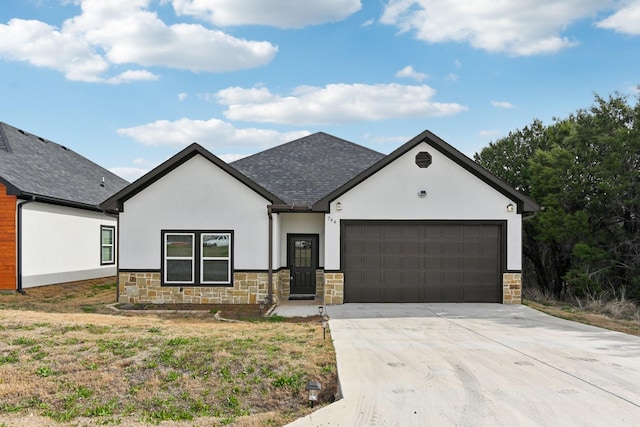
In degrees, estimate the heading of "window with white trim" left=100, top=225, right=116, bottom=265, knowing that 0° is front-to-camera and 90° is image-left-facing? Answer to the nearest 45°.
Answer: approximately 315°

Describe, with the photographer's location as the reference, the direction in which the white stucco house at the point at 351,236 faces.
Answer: facing the viewer

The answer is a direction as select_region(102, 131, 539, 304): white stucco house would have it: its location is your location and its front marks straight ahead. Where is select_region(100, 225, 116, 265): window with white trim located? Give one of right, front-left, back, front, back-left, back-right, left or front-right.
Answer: back-right

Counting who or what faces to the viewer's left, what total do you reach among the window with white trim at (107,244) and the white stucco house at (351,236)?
0

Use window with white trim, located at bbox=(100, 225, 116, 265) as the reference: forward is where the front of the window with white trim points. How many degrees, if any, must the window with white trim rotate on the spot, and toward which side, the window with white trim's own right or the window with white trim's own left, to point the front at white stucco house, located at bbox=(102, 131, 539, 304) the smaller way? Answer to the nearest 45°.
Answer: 0° — it already faces it
